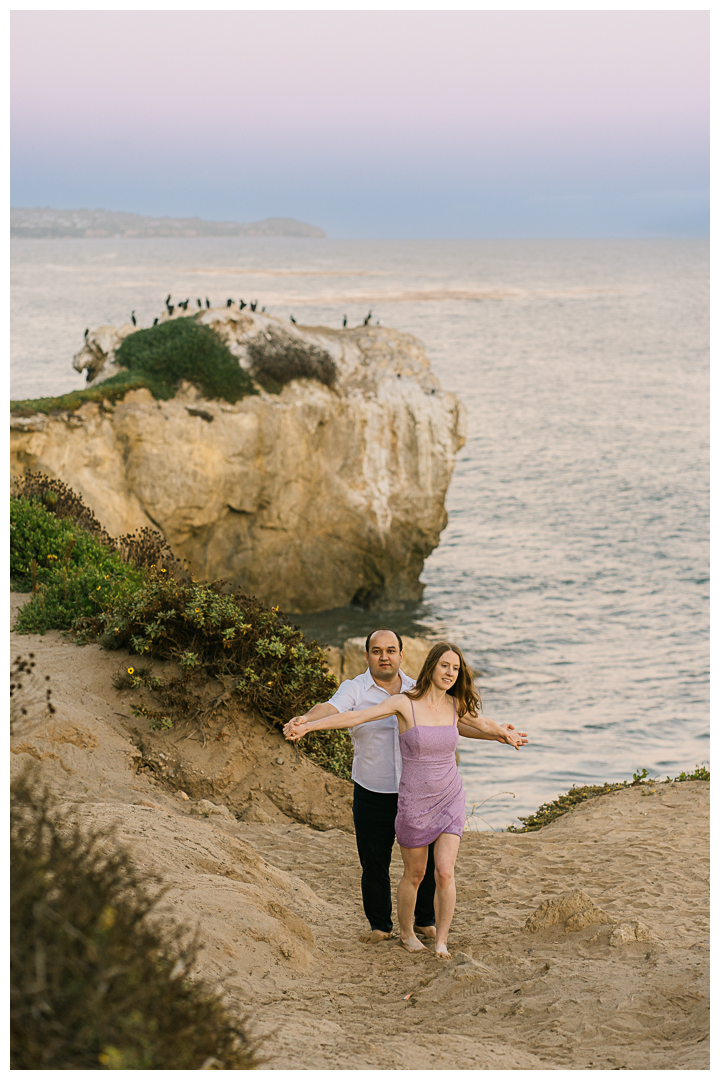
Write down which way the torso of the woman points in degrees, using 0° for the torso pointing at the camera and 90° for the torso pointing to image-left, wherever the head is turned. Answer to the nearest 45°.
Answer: approximately 0°

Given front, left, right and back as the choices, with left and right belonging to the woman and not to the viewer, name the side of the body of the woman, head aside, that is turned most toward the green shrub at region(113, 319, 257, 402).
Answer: back

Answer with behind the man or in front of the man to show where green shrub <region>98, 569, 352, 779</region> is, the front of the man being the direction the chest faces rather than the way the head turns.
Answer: behind

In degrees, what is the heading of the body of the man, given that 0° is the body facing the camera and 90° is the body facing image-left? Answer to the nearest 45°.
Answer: approximately 0°

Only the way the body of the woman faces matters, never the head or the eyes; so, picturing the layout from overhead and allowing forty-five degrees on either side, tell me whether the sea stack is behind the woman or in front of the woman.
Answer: behind

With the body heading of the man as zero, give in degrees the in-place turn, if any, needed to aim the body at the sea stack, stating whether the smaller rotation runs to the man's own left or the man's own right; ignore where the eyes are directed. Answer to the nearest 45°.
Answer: approximately 180°

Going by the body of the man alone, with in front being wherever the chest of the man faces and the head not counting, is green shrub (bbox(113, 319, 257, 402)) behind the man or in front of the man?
behind

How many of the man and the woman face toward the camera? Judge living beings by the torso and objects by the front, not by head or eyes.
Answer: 2
